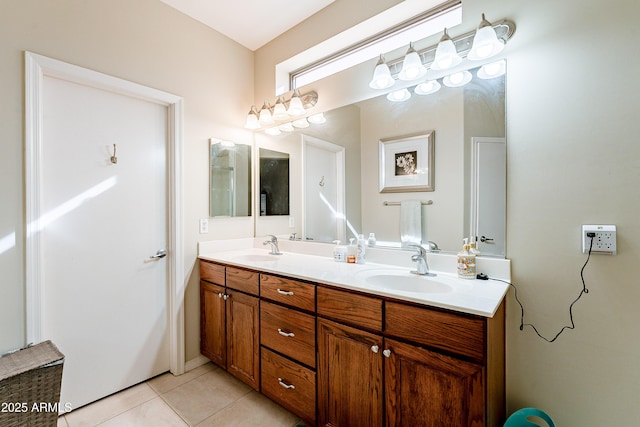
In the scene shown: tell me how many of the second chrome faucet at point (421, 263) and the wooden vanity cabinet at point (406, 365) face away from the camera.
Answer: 0

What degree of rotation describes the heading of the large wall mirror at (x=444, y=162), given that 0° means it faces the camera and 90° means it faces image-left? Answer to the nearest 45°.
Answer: approximately 45°

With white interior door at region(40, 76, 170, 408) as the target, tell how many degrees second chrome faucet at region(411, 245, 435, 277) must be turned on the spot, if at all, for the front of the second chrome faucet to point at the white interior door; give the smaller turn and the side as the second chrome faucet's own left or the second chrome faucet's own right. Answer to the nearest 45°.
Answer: approximately 45° to the second chrome faucet's own right

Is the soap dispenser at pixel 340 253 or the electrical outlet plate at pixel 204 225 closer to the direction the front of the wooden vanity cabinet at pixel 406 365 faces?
the electrical outlet plate

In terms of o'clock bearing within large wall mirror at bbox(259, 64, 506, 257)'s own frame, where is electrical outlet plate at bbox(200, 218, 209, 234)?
The electrical outlet plate is roughly at 2 o'clock from the large wall mirror.

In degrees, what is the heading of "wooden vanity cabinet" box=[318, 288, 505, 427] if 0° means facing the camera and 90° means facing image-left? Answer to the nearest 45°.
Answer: approximately 45°

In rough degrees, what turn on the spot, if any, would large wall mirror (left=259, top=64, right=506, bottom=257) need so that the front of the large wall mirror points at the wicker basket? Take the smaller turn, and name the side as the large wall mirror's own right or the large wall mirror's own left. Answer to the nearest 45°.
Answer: approximately 45° to the large wall mirror's own right

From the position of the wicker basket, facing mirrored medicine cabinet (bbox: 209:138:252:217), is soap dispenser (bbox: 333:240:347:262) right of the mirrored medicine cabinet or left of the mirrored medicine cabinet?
right

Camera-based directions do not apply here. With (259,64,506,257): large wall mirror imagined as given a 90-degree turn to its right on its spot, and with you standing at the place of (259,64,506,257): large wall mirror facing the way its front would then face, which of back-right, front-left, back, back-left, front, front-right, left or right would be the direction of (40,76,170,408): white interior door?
front-left
